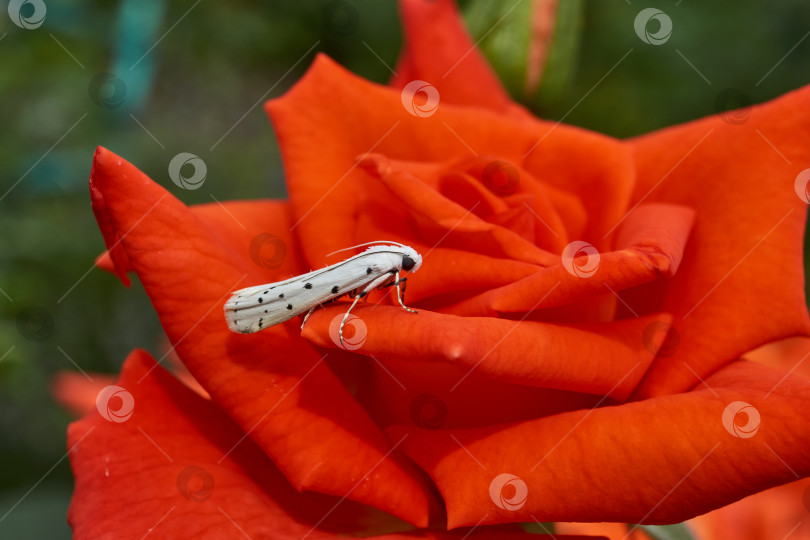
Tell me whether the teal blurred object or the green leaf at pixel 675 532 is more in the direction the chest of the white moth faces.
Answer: the green leaf

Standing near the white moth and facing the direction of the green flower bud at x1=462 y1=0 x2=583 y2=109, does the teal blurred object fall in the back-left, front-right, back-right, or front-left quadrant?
front-left

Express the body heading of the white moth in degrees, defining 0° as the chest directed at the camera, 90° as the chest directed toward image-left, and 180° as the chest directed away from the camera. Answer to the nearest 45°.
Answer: approximately 270°

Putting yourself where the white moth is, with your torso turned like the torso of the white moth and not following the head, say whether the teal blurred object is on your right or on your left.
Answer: on your left

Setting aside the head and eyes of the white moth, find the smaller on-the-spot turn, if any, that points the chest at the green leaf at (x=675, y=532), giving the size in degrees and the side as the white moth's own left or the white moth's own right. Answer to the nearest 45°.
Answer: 0° — it already faces it
